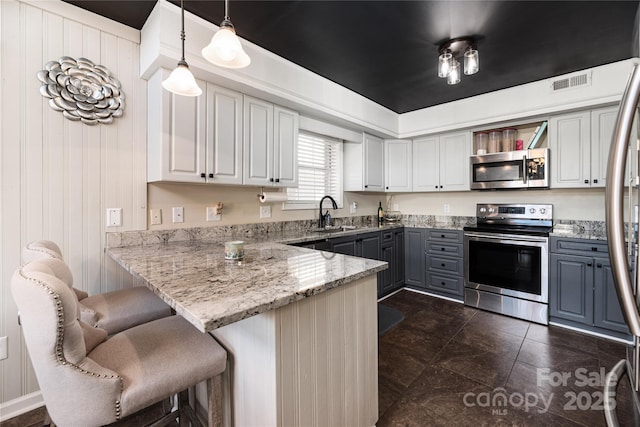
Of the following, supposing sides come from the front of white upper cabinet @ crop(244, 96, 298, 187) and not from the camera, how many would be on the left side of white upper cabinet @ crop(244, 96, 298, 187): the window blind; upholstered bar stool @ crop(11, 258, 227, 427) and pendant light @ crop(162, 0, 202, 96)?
1

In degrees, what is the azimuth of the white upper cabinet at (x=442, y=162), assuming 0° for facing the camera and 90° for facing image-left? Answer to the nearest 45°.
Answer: approximately 45°

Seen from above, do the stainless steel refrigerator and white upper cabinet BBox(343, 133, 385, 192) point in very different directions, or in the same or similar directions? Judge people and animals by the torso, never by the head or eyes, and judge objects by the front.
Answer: very different directions

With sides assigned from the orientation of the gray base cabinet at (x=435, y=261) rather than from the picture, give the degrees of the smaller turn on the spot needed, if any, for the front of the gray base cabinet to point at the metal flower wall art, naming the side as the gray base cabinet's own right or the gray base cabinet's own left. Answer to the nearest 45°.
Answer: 0° — it already faces it

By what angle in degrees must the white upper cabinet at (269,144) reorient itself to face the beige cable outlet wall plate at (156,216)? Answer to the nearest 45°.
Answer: approximately 135° to its right

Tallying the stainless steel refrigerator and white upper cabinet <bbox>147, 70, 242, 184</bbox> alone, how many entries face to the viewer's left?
1

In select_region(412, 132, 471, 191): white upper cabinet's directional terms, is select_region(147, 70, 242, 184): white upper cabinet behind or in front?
in front

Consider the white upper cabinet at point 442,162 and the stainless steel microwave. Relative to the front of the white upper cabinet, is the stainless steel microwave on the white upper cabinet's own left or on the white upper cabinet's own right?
on the white upper cabinet's own left
